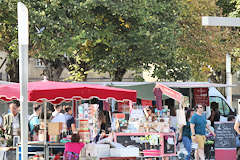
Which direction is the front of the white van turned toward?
to the viewer's right

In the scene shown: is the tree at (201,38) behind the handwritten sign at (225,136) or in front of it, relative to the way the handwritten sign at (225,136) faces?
behind

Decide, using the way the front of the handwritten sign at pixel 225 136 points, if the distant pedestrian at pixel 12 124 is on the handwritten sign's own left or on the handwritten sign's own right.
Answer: on the handwritten sign's own right

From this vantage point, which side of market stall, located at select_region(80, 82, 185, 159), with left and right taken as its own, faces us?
front

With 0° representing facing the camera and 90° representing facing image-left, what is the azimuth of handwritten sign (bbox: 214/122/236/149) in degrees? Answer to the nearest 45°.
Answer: approximately 0°

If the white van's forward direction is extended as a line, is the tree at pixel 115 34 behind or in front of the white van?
behind

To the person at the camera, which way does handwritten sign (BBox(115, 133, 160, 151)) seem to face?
facing the viewer

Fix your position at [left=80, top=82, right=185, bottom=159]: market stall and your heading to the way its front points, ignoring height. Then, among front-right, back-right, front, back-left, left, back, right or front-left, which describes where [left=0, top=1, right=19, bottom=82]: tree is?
back-right

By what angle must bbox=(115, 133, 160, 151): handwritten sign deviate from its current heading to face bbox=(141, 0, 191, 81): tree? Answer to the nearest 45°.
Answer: approximately 180°

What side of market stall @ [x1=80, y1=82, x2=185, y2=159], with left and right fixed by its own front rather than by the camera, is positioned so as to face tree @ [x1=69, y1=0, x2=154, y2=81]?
back

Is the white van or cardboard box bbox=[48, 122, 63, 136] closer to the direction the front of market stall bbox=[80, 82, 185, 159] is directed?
the cardboard box

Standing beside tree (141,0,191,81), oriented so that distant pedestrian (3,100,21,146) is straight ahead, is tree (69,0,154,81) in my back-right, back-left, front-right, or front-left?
front-right
